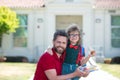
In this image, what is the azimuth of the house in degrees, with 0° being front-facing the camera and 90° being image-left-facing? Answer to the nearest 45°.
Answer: approximately 0°

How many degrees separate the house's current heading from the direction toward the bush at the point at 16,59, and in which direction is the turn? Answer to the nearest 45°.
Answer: approximately 90° to its right

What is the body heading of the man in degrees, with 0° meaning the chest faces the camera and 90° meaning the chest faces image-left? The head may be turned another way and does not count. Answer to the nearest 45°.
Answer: approximately 315°
